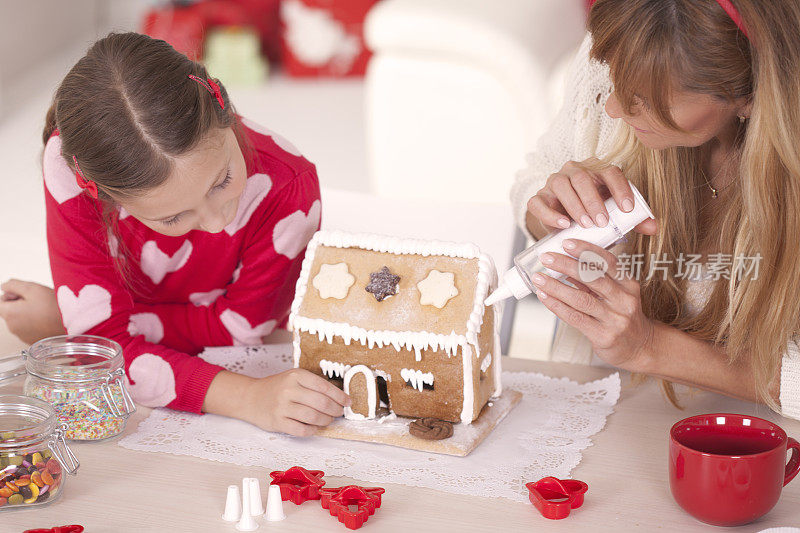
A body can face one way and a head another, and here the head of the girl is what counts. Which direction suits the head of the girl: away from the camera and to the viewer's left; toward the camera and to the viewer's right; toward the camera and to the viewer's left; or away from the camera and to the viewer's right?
toward the camera and to the viewer's right

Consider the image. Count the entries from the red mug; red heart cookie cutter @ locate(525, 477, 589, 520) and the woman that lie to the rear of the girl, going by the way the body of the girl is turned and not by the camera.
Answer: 0

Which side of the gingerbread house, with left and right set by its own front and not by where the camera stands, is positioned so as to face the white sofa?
back

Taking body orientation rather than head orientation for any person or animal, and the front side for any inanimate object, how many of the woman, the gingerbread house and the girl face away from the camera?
0

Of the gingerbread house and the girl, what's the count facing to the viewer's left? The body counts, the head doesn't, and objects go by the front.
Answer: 0

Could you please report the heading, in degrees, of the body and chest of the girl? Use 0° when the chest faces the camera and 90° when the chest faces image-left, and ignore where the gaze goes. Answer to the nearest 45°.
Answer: approximately 315°

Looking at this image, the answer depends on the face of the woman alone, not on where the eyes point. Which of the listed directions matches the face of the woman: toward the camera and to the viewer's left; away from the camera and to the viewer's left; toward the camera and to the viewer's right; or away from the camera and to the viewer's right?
toward the camera and to the viewer's left

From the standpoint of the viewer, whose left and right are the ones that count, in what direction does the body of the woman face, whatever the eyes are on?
facing the viewer and to the left of the viewer

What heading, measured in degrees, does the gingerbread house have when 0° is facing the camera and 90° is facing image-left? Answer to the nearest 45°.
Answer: approximately 0°

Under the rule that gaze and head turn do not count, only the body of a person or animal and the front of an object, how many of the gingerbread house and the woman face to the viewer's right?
0
